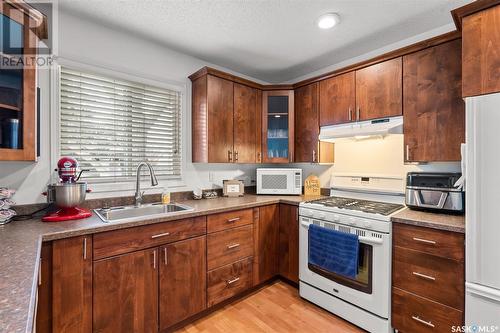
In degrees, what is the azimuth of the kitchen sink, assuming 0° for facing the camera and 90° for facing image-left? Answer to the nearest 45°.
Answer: approximately 315°

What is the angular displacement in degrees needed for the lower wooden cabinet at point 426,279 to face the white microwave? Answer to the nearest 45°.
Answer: approximately 45° to its right
